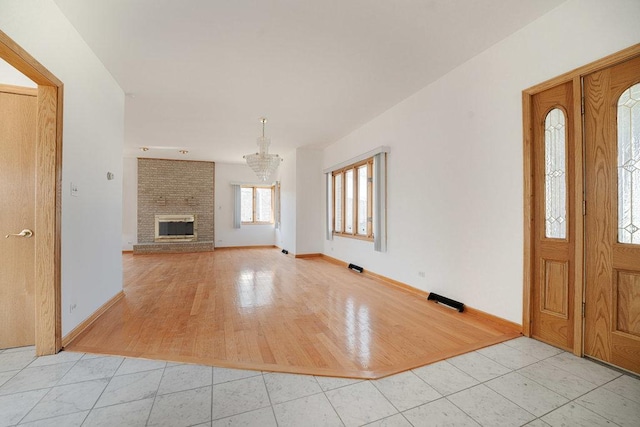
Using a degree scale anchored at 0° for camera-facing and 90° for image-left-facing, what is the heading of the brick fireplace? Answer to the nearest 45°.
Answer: approximately 0°

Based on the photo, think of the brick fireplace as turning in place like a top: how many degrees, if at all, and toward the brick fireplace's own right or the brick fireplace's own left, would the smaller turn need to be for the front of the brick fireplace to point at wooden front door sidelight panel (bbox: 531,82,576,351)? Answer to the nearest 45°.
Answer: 0° — it already faces it

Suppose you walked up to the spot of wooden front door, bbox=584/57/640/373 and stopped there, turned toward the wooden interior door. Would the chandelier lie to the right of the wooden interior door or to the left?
right

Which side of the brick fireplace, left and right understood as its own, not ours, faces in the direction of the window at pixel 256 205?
left

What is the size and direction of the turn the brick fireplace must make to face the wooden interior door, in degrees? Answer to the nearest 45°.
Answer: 0° — it already faces it

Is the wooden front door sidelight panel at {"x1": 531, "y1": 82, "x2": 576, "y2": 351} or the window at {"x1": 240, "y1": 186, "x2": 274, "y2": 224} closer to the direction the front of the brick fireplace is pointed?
the wooden front door sidelight panel

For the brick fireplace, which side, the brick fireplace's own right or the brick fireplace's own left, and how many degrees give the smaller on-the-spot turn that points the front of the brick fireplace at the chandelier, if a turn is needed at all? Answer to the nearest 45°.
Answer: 0° — it already faces it
